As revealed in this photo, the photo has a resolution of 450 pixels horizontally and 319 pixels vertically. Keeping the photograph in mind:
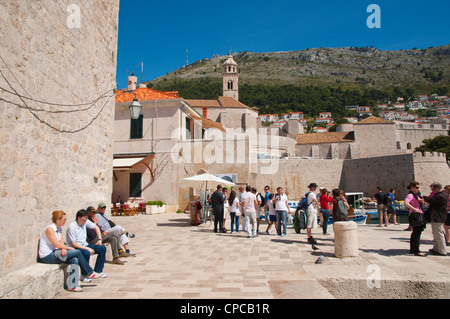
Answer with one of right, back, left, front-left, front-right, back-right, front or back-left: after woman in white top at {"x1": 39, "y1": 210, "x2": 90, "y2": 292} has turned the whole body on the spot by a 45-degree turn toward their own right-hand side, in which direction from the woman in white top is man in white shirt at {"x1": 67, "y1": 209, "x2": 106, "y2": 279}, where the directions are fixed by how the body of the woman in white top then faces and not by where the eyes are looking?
left

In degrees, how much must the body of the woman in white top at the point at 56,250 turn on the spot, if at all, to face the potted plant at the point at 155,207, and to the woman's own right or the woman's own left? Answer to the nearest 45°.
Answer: approximately 90° to the woman's own left

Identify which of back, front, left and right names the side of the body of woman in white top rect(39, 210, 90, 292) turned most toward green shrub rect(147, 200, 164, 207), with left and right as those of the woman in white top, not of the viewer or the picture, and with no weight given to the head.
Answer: left

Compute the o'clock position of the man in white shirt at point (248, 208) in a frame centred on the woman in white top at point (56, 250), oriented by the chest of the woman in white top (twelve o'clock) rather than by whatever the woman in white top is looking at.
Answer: The man in white shirt is roughly at 11 o'clock from the woman in white top.

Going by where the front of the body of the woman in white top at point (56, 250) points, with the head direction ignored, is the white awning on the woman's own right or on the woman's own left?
on the woman's own left

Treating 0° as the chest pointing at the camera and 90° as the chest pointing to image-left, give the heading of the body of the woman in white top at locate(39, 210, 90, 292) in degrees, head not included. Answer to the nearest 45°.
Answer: approximately 270°
